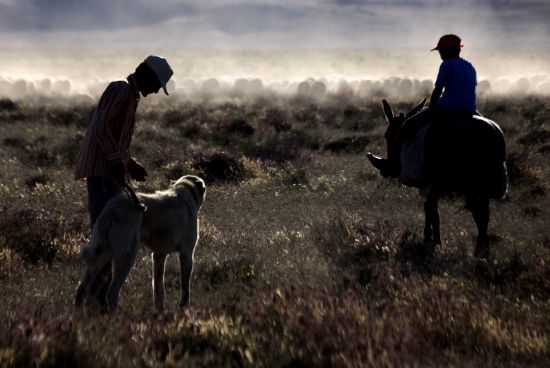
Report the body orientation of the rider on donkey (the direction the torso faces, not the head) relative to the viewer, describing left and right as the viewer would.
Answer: facing away from the viewer and to the left of the viewer

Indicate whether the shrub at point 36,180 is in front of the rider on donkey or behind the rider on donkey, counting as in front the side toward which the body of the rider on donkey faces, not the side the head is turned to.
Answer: in front

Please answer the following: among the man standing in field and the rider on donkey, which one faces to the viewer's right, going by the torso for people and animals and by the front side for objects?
the man standing in field

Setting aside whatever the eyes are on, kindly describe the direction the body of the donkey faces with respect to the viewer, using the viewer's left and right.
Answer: facing away from the viewer and to the left of the viewer

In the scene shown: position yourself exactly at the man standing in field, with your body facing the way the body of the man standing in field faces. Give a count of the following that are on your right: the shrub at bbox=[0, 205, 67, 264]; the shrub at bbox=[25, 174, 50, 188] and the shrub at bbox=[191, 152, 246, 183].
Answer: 0

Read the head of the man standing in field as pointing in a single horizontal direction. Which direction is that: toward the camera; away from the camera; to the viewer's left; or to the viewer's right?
to the viewer's right

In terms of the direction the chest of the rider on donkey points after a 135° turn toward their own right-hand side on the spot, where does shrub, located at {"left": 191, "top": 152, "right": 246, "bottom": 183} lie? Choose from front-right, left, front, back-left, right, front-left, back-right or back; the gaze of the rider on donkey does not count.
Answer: back-left

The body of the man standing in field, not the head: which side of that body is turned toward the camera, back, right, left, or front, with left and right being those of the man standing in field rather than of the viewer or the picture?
right

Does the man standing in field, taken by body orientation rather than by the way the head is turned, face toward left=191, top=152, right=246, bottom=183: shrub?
no

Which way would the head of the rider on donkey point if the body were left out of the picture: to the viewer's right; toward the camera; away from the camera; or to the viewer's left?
to the viewer's left
